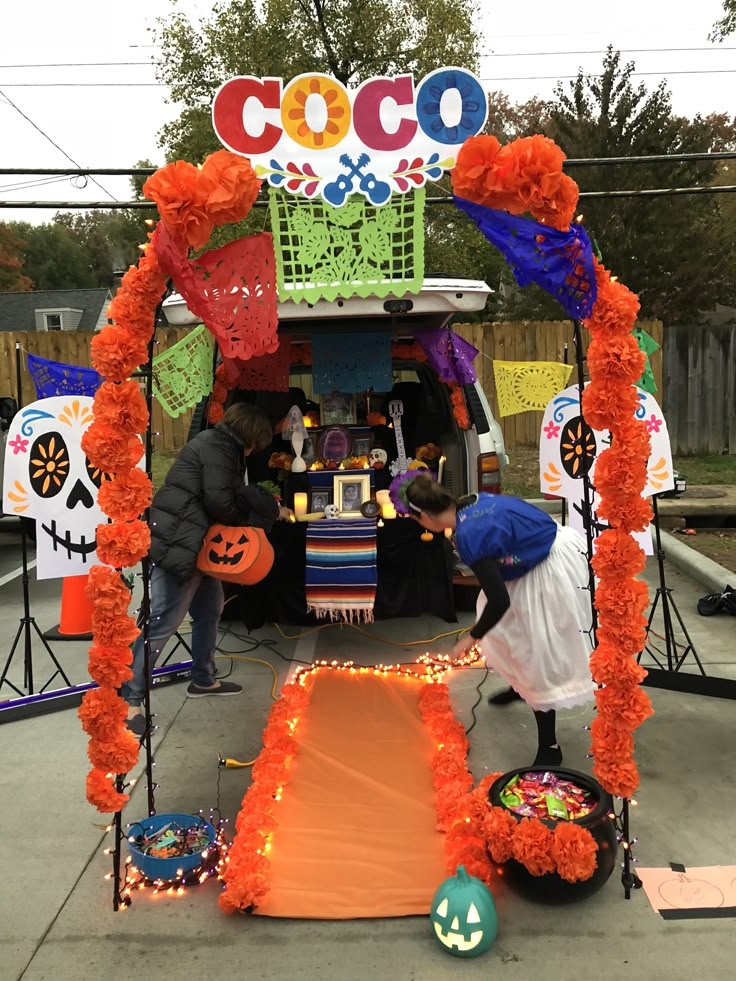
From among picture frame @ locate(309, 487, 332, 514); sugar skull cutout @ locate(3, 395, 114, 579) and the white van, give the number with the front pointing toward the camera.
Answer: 2

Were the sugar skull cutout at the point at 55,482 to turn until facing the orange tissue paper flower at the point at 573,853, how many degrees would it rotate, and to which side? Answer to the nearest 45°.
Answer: approximately 45° to its left

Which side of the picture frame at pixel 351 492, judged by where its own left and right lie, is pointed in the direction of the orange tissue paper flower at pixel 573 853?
front

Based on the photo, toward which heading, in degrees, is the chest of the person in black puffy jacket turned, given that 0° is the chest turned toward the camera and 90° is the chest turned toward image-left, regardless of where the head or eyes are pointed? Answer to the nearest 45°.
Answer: approximately 270°

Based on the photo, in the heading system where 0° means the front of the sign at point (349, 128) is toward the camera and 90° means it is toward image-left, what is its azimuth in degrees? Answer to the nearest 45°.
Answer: approximately 0°

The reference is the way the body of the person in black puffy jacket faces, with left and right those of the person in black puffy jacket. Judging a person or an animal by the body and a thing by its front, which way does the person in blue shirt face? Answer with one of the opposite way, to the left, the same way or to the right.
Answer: the opposite way

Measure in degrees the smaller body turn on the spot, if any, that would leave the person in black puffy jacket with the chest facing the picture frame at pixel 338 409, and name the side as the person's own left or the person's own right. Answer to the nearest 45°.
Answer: approximately 45° to the person's own left

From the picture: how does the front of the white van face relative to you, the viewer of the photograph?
facing away from the viewer

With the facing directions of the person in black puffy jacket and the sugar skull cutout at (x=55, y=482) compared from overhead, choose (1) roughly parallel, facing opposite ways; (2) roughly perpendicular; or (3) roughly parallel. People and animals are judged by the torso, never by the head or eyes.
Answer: roughly perpendicular

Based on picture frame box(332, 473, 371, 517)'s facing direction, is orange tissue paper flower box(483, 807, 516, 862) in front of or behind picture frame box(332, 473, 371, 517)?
in front

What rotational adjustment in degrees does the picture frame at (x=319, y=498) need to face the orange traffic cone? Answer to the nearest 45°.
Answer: approximately 90° to its right

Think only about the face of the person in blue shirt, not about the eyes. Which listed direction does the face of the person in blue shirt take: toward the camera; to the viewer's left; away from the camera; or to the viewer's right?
to the viewer's left
